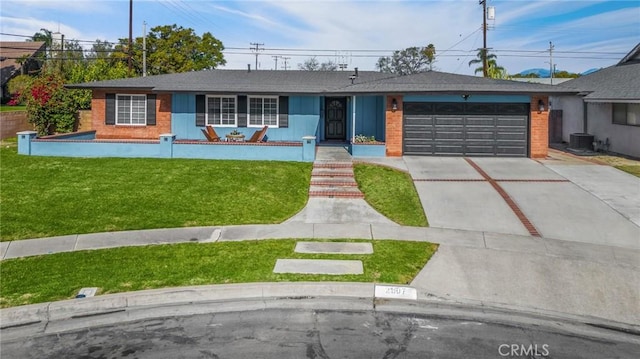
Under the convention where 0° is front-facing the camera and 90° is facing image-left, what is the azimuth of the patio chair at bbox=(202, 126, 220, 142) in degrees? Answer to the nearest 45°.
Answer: approximately 315°

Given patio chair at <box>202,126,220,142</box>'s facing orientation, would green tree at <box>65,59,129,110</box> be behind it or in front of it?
behind

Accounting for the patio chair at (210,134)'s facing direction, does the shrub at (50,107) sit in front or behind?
behind

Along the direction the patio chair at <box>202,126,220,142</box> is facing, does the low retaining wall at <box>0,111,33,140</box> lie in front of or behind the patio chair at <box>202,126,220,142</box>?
behind
